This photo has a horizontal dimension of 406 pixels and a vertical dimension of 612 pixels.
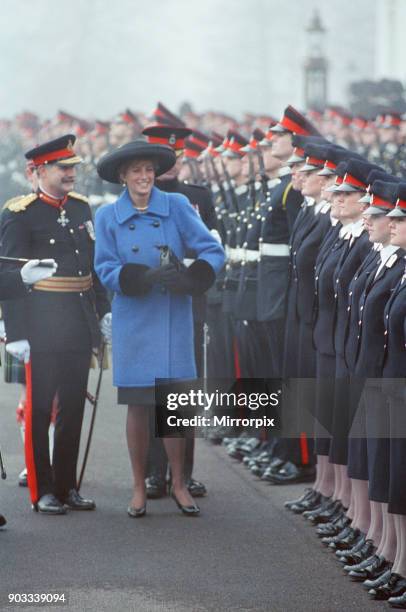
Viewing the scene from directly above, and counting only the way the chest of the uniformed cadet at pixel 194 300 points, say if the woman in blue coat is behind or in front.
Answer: in front

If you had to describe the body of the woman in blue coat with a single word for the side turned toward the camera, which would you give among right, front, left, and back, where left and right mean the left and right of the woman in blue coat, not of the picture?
front

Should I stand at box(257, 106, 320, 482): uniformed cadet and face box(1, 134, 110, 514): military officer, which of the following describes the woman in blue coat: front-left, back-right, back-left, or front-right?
front-left

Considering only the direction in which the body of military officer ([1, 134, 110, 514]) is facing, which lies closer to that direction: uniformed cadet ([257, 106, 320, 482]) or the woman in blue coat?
the woman in blue coat

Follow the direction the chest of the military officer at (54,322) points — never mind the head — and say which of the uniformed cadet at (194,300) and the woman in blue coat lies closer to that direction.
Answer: the woman in blue coat

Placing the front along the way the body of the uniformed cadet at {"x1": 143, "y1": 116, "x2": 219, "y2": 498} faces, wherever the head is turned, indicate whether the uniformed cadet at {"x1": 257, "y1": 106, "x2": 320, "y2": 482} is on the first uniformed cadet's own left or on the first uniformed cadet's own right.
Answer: on the first uniformed cadet's own left

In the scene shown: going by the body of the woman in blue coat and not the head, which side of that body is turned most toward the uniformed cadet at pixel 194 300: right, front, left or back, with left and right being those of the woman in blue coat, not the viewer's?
back
